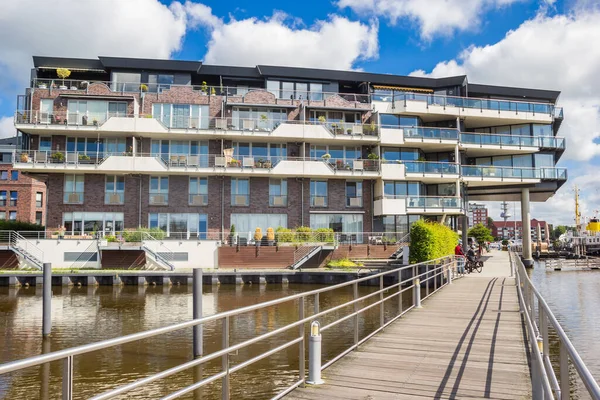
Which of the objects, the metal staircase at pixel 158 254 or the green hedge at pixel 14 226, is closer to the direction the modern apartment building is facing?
the metal staircase

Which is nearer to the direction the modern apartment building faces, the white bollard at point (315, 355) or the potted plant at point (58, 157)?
the white bollard

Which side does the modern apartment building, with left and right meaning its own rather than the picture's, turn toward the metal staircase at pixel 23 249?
right

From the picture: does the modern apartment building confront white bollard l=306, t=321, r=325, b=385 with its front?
yes

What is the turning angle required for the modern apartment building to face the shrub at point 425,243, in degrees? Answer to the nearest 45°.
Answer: approximately 45° to its left

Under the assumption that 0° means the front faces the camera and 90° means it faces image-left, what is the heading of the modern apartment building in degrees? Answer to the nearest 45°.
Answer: approximately 0°

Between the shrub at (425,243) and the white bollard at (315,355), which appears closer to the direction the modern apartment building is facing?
the white bollard

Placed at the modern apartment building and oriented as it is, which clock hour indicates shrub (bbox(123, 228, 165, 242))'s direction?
The shrub is roughly at 2 o'clock from the modern apartment building.

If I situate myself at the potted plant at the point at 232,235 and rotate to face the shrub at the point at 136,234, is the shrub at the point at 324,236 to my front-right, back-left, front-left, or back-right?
back-left
